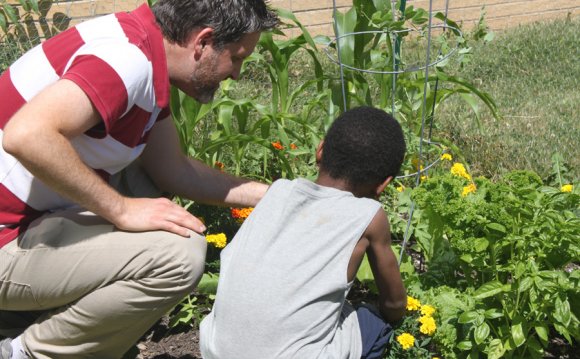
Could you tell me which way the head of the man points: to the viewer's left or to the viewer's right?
to the viewer's right

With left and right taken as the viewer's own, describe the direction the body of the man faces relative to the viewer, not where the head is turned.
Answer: facing to the right of the viewer

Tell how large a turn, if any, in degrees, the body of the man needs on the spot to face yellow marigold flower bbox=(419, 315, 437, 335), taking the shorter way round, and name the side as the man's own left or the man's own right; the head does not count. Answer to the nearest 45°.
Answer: approximately 45° to the man's own right

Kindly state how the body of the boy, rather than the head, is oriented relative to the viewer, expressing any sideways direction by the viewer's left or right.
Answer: facing away from the viewer and to the right of the viewer

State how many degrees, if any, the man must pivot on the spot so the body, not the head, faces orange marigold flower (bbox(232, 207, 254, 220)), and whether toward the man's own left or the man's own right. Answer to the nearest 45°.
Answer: approximately 45° to the man's own left

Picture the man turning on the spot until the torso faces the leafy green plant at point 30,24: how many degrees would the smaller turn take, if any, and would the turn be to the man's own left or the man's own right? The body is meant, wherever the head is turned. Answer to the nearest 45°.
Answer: approximately 90° to the man's own left

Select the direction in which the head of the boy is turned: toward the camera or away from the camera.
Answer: away from the camera

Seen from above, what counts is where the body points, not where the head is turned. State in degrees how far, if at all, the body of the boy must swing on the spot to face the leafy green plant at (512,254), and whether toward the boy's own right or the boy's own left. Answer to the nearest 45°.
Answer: approximately 45° to the boy's own right
